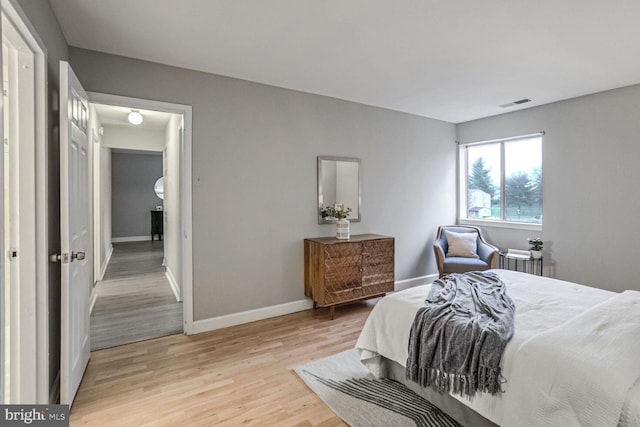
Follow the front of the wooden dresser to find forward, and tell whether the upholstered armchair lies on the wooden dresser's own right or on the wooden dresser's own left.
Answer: on the wooden dresser's own left

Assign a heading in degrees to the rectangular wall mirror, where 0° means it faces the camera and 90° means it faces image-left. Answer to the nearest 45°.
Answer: approximately 315°

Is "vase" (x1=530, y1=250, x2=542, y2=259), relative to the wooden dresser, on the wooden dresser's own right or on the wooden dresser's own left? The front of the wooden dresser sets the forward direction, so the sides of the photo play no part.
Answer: on the wooden dresser's own left

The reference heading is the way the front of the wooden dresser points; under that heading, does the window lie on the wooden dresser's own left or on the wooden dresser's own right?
on the wooden dresser's own left

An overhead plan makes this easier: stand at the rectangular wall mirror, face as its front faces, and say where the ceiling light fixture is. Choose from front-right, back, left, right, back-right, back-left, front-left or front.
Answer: back-right

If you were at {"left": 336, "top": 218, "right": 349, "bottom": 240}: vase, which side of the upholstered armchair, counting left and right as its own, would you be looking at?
right

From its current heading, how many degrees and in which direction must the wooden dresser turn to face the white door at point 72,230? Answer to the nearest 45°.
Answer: approximately 90° to its right

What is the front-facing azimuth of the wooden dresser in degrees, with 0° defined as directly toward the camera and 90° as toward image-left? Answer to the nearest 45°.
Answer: approximately 315°
